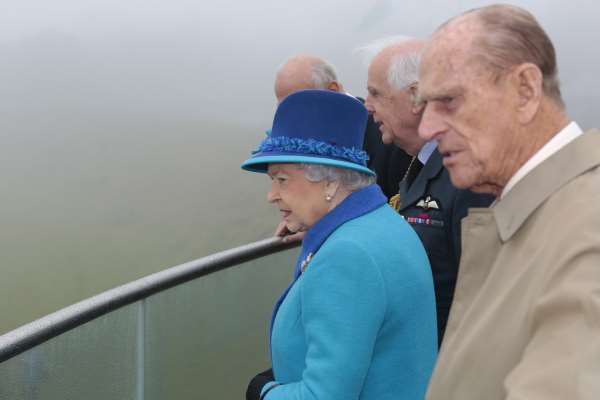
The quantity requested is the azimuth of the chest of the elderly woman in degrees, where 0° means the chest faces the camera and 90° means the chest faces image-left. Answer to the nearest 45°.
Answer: approximately 90°

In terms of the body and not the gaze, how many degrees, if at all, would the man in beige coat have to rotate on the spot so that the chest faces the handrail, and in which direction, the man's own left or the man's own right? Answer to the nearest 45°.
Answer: approximately 45° to the man's own right

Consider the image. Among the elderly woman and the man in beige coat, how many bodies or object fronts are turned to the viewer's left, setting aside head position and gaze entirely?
2

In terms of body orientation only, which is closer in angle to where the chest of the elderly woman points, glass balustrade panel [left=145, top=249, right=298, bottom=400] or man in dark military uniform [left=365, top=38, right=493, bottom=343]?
the glass balustrade panel

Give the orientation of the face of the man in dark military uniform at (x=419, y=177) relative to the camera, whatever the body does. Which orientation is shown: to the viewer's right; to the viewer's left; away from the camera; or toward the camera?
to the viewer's left

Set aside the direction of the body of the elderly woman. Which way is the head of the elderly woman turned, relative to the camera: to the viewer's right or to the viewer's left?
to the viewer's left

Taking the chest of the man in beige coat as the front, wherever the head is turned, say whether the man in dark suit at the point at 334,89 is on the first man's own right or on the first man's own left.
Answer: on the first man's own right

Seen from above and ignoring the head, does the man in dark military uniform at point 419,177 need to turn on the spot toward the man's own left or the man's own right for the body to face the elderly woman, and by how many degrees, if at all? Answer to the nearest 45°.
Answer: approximately 45° to the man's own left

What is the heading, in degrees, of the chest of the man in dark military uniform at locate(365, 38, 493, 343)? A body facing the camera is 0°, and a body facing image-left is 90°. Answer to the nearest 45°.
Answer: approximately 45°

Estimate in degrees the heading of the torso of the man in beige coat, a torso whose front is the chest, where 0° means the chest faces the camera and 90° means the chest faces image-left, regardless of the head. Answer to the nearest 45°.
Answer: approximately 90°

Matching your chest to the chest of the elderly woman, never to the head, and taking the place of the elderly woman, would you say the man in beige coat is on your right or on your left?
on your left
